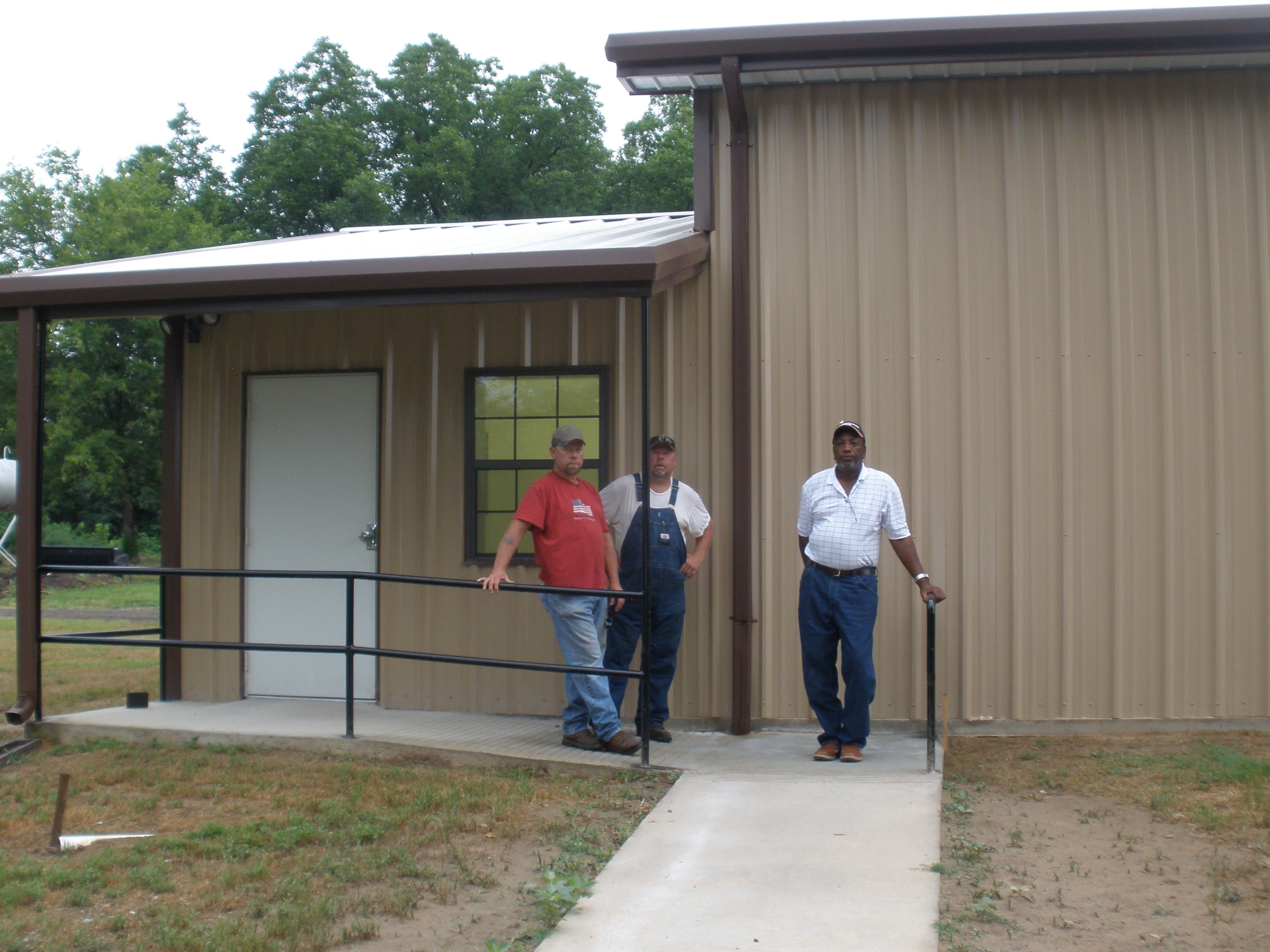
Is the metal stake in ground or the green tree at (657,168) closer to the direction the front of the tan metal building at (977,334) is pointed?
the metal stake in ground

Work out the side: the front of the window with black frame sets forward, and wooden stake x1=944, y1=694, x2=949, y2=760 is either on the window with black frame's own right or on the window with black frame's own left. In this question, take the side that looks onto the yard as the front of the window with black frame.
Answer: on the window with black frame's own left

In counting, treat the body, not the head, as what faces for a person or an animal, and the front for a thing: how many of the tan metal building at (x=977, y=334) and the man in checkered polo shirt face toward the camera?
2

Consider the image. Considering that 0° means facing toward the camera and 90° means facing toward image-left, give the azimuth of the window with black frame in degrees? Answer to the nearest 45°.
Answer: approximately 0°

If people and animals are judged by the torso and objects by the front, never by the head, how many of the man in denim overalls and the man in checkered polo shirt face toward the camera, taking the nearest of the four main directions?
2

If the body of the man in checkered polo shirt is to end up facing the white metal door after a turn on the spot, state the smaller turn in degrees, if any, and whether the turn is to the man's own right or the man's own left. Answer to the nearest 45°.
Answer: approximately 90° to the man's own right

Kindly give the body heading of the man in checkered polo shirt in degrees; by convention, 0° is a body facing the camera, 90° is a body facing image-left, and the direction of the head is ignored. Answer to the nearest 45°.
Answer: approximately 0°

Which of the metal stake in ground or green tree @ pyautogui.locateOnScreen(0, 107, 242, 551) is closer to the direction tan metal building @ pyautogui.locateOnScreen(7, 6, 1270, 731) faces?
the metal stake in ground

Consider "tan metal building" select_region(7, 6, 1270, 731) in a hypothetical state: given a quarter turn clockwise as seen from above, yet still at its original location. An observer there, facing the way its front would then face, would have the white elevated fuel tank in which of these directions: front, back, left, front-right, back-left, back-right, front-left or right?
front-right

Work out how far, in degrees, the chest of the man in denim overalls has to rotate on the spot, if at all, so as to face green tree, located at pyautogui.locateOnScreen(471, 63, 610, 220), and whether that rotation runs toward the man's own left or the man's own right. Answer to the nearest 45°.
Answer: approximately 180°

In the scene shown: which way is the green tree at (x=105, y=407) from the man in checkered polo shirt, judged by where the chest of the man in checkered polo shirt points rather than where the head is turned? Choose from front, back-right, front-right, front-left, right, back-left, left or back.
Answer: back-right

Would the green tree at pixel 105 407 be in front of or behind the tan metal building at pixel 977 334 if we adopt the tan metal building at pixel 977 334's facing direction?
behind

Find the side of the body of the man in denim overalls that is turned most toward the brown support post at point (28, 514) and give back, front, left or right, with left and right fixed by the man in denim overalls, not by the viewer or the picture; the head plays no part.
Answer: right
